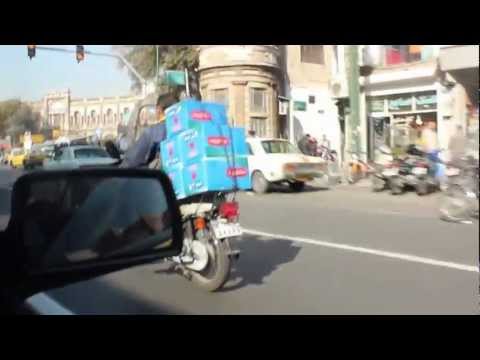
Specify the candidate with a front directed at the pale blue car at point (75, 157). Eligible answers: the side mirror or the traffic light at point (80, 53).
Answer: the traffic light

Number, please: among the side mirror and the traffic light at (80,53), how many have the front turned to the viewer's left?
0

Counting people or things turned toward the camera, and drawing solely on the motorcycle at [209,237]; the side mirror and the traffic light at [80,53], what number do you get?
2

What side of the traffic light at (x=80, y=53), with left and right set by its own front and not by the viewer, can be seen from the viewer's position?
front

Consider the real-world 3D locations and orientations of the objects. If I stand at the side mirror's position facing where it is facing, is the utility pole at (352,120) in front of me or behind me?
behind

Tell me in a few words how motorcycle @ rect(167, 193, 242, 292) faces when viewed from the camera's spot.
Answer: facing away from the viewer and to the left of the viewer

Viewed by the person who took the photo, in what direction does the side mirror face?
facing the viewer
